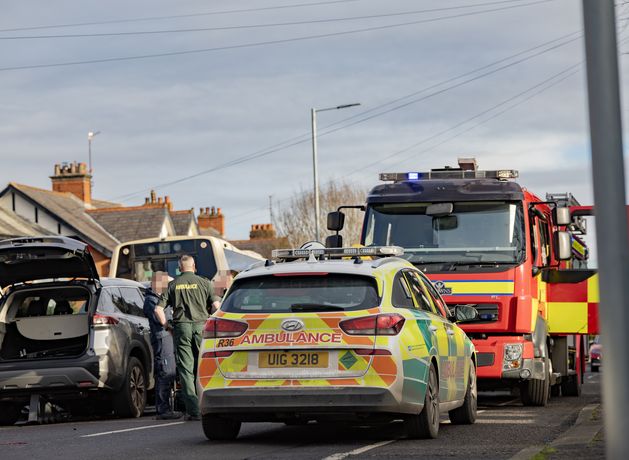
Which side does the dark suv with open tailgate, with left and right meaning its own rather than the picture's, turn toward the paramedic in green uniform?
right

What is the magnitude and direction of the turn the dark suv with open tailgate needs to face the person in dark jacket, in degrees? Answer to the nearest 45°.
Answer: approximately 90° to its right

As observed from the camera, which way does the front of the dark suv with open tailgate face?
facing away from the viewer and to the right of the viewer

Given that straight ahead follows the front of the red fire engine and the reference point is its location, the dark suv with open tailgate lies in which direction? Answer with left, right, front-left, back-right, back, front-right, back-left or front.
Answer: right

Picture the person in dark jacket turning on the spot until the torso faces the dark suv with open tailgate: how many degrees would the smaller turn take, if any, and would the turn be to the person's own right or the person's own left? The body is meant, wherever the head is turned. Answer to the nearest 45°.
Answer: approximately 135° to the person's own left

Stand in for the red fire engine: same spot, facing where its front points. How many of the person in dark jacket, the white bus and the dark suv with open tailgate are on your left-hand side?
0

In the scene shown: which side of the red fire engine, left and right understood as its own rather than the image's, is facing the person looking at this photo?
front

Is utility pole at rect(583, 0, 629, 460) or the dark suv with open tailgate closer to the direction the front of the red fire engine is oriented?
the utility pole

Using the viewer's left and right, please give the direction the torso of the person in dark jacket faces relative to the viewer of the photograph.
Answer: facing to the right of the viewer

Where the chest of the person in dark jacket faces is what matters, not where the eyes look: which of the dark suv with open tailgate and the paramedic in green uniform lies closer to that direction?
the paramedic in green uniform

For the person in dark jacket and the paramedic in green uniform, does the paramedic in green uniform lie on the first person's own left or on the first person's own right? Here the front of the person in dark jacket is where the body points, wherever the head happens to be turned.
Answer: on the first person's own right
